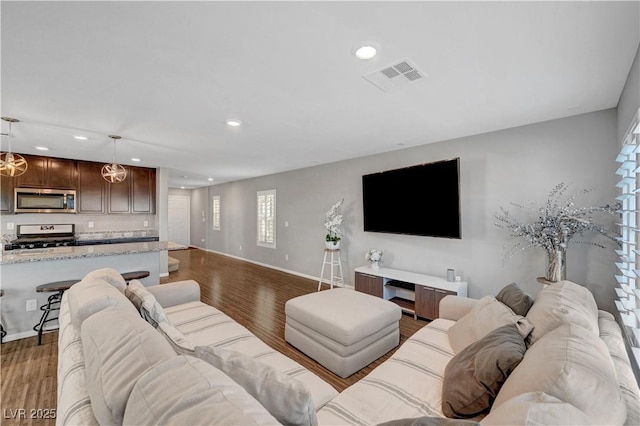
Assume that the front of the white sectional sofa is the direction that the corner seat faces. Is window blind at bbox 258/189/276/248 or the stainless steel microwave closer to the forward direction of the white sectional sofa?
the window blind

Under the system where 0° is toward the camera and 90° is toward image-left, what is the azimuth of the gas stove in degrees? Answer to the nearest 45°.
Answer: approximately 0°

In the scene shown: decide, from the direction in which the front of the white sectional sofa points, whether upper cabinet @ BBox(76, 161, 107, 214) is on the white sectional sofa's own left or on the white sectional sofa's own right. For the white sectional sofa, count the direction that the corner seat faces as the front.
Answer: on the white sectional sofa's own left

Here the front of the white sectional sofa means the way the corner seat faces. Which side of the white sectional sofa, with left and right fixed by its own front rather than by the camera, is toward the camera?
back

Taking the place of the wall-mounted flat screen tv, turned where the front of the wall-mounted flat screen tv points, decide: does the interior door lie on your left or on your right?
on your right

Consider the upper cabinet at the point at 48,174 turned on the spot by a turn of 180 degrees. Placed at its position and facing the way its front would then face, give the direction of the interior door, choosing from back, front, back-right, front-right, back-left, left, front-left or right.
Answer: front-right

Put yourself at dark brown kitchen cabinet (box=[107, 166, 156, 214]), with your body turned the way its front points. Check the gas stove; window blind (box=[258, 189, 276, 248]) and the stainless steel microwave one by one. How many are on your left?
1

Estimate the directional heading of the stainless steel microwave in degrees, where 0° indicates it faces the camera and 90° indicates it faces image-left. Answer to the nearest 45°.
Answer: approximately 0°

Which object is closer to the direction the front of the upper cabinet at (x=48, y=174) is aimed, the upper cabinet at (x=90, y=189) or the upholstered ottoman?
the upholstered ottoman

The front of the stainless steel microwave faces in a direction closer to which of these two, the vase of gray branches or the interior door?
the vase of gray branches

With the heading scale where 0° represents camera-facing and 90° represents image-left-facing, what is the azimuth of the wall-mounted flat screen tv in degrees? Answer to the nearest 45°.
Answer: approximately 45°
